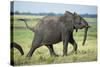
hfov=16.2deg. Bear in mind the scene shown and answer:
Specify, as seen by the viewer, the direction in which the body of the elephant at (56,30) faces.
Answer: to the viewer's right
